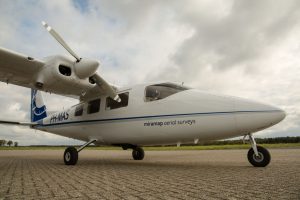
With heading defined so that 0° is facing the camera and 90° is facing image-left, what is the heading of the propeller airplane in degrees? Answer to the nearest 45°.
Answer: approximately 315°
